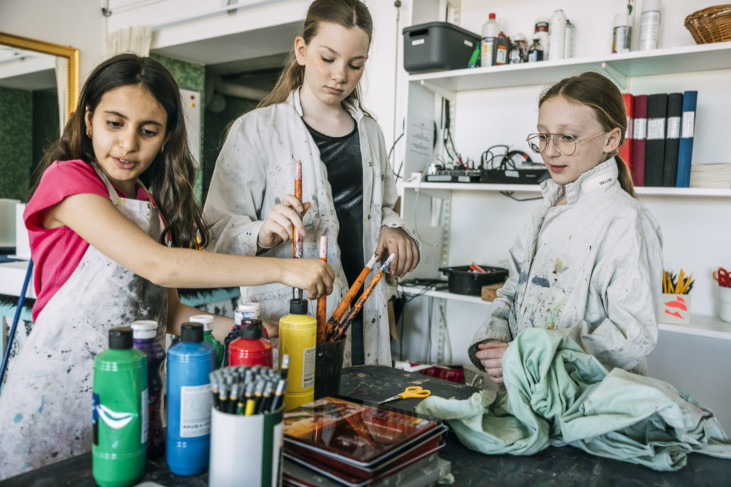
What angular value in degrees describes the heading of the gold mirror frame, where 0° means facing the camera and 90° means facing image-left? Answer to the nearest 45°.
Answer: approximately 315°

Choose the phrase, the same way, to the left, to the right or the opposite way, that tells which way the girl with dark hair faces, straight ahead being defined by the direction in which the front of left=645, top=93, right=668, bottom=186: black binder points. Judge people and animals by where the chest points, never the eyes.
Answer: to the left

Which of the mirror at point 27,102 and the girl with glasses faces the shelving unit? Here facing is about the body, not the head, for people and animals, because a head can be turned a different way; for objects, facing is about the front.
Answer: the mirror

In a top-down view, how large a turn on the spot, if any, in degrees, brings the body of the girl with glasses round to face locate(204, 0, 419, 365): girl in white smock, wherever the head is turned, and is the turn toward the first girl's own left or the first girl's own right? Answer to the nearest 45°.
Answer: approximately 45° to the first girl's own right

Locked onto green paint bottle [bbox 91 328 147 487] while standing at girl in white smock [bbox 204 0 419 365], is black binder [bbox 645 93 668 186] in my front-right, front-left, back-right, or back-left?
back-left

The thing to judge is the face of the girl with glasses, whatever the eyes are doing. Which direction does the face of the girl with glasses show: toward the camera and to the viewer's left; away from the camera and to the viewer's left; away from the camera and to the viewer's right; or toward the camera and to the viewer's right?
toward the camera and to the viewer's left

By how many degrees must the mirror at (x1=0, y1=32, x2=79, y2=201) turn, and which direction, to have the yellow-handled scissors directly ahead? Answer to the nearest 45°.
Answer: approximately 45° to its right

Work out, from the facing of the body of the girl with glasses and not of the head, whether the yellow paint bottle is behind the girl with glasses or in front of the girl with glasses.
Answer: in front

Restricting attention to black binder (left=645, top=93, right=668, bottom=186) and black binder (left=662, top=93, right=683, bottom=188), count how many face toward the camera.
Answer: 2

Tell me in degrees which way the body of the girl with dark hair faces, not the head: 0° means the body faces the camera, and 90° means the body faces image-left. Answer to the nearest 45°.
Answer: approximately 315°

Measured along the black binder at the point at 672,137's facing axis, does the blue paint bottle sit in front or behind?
in front

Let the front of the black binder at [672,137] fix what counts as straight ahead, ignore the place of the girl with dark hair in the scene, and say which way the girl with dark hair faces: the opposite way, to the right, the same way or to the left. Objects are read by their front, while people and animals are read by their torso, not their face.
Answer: to the left

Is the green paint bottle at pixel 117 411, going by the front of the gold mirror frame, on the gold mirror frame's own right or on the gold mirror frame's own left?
on the gold mirror frame's own right

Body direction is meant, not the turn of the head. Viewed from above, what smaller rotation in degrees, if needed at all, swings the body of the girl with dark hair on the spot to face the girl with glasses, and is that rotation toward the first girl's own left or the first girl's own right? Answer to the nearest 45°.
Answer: approximately 45° to the first girl's own left

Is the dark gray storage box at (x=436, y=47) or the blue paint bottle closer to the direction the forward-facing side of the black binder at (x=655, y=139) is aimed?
the blue paint bottle
